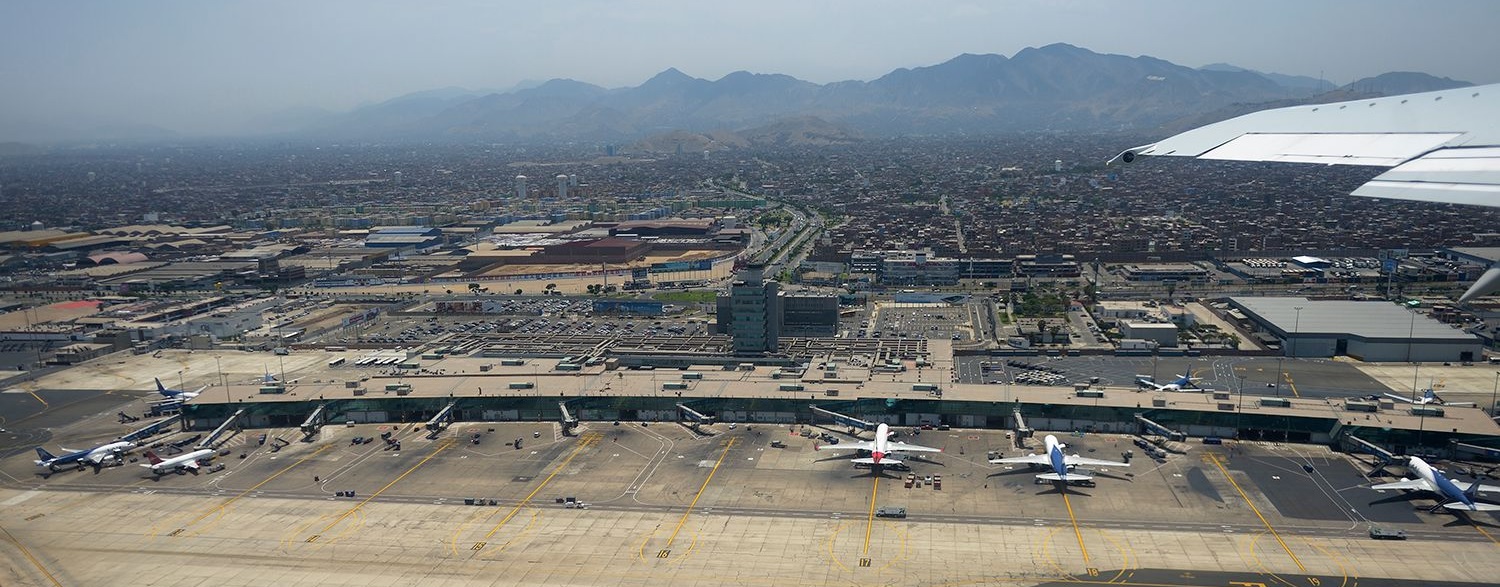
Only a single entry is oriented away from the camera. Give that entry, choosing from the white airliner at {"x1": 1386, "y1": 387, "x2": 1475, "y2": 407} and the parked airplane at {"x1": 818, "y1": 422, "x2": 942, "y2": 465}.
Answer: the parked airplane

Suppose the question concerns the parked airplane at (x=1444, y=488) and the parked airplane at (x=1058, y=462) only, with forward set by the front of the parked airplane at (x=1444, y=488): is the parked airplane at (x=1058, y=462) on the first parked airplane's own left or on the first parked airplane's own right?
on the first parked airplane's own left

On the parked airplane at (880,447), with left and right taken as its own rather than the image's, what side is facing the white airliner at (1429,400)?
right

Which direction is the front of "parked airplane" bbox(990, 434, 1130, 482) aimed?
away from the camera

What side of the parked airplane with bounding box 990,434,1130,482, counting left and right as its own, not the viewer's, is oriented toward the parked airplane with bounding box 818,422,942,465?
left

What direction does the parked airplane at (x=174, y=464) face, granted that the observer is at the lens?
facing away from the viewer and to the right of the viewer

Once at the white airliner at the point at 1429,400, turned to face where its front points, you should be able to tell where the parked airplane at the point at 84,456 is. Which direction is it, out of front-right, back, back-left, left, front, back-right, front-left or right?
front-right

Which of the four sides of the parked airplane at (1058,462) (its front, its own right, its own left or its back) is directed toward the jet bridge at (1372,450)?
right

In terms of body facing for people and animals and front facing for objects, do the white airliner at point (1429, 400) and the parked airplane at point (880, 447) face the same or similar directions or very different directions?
very different directions

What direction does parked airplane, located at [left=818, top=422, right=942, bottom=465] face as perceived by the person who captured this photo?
facing away from the viewer

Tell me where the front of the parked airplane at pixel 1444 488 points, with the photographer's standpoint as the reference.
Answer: facing away from the viewer and to the left of the viewer

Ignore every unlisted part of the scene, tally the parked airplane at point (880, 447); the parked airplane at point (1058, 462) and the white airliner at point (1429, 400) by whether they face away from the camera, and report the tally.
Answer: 2

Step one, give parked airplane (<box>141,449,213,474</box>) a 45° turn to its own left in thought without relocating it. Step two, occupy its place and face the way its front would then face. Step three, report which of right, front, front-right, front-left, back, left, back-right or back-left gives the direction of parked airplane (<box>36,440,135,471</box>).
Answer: front-left
